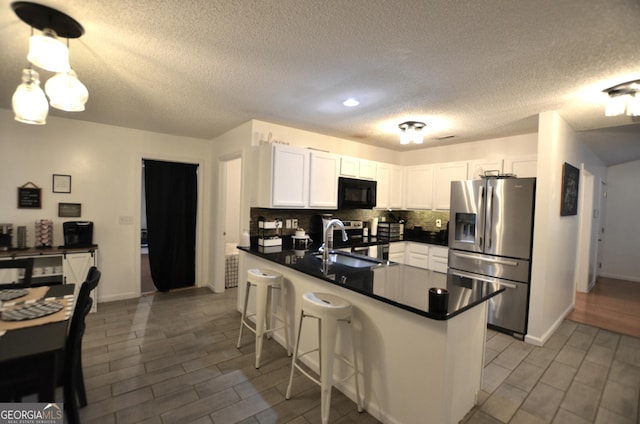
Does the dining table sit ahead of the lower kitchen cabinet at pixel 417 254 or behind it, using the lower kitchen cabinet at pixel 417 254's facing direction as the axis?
ahead

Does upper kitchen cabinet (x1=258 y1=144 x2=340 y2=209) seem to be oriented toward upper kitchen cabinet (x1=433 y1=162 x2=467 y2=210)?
no

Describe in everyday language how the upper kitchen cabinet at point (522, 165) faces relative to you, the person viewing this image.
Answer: facing the viewer and to the left of the viewer

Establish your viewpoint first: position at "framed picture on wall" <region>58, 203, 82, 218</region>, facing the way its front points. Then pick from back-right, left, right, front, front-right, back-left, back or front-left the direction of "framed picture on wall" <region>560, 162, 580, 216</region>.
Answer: front-left

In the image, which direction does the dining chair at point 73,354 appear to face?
to the viewer's left

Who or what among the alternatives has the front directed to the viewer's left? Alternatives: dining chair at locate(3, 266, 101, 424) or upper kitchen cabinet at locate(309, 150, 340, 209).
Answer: the dining chair

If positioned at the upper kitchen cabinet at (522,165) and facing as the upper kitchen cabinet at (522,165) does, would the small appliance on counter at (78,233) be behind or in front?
in front

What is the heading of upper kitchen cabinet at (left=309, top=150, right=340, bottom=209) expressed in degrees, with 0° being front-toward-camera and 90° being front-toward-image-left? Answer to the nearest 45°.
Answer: approximately 315°

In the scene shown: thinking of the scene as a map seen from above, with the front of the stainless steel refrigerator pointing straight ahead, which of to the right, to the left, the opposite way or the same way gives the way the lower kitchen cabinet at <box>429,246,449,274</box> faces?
the same way

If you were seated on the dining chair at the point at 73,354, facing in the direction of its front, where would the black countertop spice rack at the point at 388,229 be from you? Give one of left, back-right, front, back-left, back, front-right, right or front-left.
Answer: back

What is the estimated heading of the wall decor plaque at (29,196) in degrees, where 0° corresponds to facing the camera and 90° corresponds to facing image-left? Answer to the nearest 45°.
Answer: approximately 0°

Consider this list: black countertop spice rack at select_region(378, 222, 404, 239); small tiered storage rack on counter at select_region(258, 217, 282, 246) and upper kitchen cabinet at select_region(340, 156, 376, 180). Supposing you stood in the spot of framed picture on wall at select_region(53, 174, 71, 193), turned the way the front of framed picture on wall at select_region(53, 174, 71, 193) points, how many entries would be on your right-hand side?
0

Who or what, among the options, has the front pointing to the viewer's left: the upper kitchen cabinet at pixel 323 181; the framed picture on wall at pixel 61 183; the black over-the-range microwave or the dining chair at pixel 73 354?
the dining chair

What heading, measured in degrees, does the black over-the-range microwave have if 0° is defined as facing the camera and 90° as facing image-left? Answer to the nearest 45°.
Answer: approximately 315°
